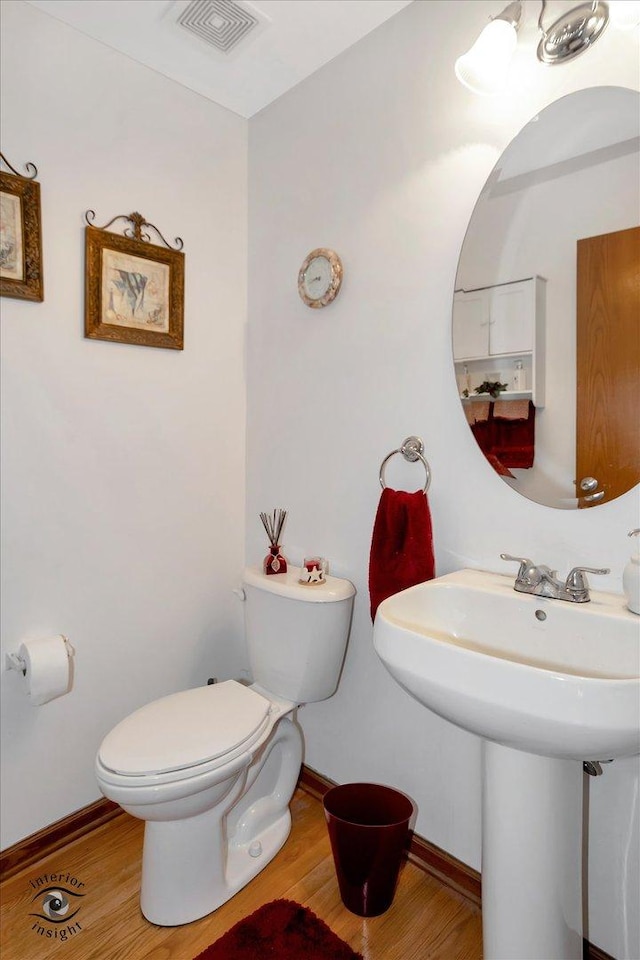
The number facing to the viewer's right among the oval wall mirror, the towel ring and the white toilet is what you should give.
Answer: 0

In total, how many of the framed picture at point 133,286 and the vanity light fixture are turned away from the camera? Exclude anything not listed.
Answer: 0

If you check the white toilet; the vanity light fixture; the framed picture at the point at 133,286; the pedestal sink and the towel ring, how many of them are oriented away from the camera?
0

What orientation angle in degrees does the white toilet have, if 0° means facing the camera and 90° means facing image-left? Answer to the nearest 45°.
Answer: approximately 45°

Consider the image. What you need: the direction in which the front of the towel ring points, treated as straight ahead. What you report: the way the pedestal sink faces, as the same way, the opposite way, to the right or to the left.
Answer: the same way

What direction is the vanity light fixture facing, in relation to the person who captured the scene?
facing the viewer and to the left of the viewer

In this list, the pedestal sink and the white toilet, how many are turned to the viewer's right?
0

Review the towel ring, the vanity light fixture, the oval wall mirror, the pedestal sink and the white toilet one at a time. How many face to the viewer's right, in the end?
0

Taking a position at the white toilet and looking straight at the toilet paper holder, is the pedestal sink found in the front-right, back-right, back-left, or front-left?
back-left

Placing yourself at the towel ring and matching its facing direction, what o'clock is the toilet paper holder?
The toilet paper holder is roughly at 1 o'clock from the towel ring.

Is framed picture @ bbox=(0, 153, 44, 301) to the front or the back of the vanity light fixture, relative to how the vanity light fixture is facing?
to the front

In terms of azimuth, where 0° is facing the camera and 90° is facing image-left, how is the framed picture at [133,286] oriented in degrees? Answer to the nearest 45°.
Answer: approximately 315°

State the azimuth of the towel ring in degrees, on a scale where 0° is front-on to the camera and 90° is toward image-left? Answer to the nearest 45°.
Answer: approximately 45°

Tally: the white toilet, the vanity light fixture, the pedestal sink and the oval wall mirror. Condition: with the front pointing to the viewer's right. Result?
0

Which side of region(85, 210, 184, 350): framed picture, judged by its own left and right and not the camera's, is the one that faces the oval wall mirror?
front

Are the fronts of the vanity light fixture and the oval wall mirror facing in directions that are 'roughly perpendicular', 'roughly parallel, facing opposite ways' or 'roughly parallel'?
roughly parallel

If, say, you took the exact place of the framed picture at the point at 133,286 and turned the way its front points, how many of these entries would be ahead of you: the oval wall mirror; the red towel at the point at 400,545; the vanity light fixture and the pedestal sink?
4

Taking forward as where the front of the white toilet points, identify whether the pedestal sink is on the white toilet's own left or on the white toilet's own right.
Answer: on the white toilet's own left
